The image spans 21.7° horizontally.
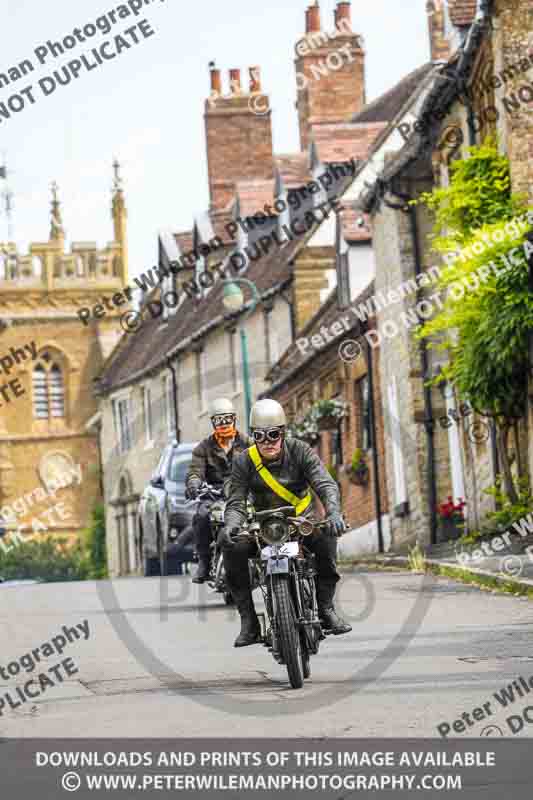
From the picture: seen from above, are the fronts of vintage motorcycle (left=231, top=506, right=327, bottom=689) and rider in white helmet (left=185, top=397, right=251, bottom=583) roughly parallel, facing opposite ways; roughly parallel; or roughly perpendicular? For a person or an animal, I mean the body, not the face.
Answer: roughly parallel

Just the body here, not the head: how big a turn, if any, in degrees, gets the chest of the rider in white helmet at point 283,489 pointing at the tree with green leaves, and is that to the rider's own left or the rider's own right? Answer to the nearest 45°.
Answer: approximately 180°

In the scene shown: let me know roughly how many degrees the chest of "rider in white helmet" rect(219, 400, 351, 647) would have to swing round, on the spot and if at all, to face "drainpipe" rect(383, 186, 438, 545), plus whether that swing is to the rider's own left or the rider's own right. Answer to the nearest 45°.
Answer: approximately 180°

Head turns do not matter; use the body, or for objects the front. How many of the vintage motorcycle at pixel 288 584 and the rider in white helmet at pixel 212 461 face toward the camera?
2

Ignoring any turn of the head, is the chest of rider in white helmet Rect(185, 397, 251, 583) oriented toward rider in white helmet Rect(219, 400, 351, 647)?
yes

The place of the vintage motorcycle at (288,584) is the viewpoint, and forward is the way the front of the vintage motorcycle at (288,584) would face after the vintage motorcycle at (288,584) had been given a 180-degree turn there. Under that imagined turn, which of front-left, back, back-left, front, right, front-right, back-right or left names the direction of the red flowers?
front

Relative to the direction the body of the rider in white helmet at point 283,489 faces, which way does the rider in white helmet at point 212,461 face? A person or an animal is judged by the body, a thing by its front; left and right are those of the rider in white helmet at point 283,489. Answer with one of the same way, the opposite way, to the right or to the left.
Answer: the same way

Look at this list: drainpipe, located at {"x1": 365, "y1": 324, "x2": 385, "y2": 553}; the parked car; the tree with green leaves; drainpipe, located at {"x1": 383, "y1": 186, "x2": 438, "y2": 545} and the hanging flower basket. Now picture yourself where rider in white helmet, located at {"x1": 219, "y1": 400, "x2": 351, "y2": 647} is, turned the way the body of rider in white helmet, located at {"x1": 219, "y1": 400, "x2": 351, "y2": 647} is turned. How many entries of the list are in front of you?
0

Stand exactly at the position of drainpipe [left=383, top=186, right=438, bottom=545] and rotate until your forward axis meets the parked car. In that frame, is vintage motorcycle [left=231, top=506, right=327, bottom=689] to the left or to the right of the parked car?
left

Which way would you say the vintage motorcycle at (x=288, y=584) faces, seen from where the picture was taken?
facing the viewer

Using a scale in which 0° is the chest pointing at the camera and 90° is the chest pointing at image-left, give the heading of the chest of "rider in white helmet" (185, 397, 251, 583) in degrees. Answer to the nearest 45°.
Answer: approximately 0°

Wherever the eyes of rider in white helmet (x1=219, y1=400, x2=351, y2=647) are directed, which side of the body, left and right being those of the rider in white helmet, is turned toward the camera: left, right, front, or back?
front

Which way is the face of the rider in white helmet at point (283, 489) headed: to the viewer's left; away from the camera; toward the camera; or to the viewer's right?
toward the camera

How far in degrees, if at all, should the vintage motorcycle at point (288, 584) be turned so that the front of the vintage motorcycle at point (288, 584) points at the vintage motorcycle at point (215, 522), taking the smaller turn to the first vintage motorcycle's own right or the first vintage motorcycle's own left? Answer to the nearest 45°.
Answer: approximately 180°

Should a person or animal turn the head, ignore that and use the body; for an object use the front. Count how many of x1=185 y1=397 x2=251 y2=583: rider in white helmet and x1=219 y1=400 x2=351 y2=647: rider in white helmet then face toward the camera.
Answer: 2

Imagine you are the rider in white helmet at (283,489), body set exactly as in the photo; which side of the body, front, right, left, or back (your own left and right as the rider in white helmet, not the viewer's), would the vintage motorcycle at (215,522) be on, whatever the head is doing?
back
